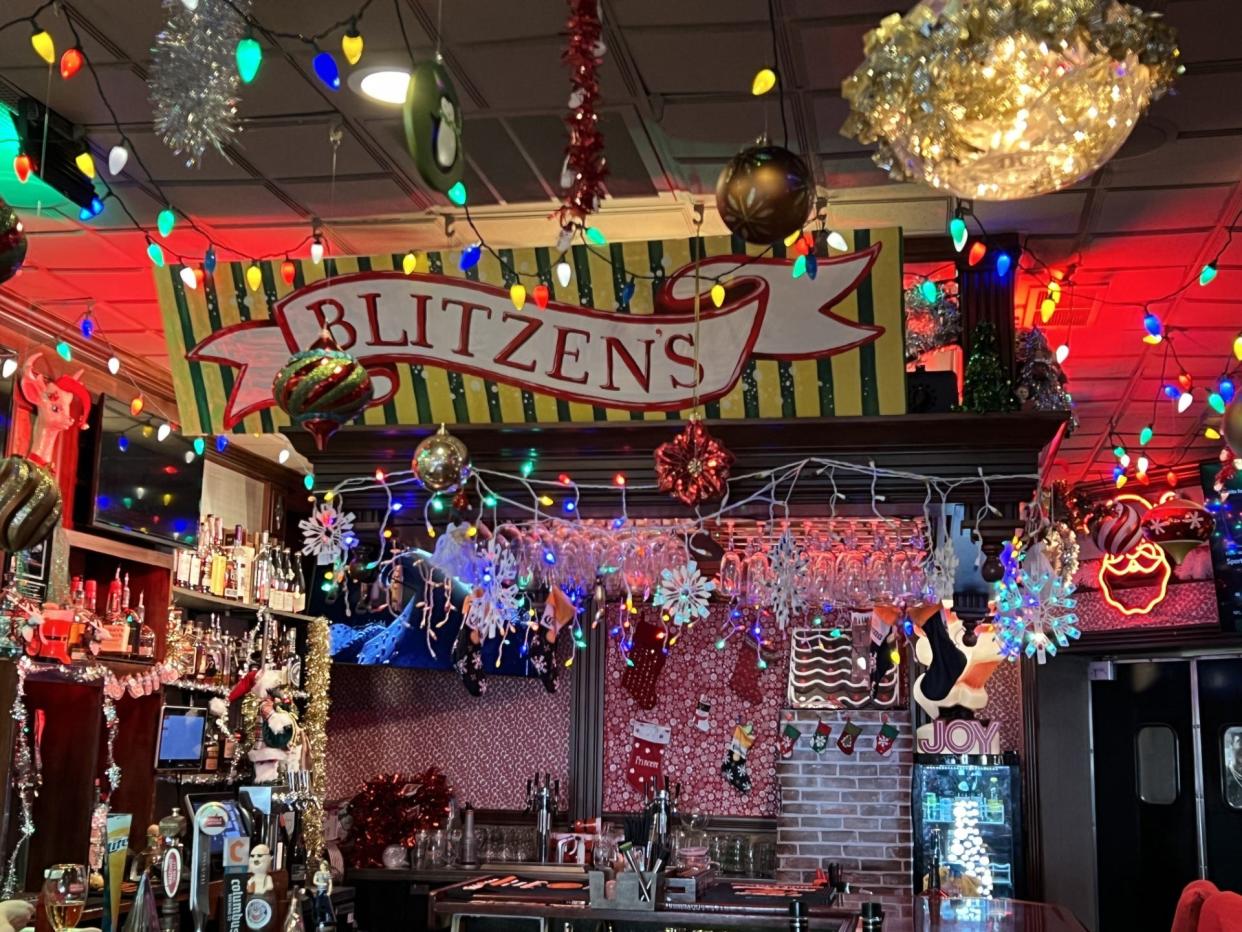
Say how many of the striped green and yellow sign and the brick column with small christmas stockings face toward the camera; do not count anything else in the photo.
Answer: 2

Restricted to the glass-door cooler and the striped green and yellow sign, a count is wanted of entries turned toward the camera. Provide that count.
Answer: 2

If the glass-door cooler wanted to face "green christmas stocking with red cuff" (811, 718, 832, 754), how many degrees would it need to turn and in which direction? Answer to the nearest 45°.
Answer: approximately 90° to its right

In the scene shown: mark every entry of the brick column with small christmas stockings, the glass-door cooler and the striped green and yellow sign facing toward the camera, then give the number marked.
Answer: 3

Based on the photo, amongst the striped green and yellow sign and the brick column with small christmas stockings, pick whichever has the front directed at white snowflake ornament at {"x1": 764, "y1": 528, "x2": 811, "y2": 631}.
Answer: the brick column with small christmas stockings

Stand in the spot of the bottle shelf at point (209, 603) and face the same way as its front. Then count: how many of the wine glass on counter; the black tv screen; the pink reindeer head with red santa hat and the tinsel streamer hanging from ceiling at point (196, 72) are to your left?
0

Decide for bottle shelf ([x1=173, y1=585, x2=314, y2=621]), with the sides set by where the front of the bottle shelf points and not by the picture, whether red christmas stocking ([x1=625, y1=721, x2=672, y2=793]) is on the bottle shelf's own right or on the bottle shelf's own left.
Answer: on the bottle shelf's own left

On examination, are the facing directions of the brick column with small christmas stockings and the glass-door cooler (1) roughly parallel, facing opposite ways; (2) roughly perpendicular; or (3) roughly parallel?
roughly parallel

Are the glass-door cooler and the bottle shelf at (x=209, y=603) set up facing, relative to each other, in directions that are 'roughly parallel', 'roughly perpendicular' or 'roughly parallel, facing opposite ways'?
roughly perpendicular

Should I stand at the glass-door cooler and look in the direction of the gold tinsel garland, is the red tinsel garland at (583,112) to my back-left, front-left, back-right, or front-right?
front-left

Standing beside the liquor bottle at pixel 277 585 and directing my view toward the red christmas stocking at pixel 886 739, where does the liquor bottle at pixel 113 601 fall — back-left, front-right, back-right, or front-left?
back-right

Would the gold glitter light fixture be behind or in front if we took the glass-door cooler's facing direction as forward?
in front

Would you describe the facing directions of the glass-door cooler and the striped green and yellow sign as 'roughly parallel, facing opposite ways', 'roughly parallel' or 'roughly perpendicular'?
roughly parallel

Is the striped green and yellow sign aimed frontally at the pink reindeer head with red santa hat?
no

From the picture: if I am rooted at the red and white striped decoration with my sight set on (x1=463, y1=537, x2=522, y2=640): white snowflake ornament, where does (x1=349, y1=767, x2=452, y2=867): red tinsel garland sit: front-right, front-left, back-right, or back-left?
front-right

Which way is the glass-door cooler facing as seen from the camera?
toward the camera
